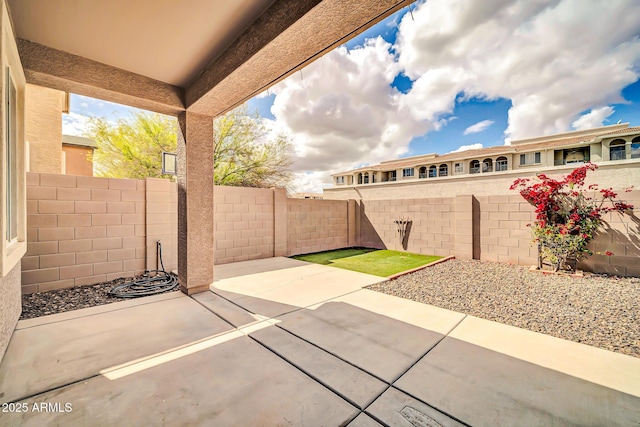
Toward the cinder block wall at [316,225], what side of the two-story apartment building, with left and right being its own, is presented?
front

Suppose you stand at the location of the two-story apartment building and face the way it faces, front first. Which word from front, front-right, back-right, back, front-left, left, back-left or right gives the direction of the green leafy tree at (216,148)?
front

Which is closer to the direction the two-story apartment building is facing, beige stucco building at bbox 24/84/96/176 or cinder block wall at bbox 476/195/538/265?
the beige stucco building

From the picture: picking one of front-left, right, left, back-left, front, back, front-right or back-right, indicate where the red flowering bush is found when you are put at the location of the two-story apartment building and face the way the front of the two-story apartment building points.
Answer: front-left

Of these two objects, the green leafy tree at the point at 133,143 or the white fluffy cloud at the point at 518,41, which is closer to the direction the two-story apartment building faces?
the green leafy tree

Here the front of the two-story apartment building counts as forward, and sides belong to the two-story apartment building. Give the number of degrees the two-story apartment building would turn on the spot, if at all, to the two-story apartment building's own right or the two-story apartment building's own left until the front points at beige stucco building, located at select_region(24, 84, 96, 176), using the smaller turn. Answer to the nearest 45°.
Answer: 0° — it already faces it

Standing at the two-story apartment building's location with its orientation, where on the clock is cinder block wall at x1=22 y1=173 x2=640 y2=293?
The cinder block wall is roughly at 11 o'clock from the two-story apartment building.

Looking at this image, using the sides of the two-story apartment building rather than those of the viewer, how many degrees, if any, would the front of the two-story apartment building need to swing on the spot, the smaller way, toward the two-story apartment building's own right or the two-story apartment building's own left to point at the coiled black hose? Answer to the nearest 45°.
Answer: approximately 45° to the two-story apartment building's own left

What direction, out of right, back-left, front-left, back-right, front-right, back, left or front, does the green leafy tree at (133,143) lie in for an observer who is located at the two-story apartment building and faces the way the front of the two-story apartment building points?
front

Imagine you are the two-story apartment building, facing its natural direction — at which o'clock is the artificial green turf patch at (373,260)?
The artificial green turf patch is roughly at 11 o'clock from the two-story apartment building.
